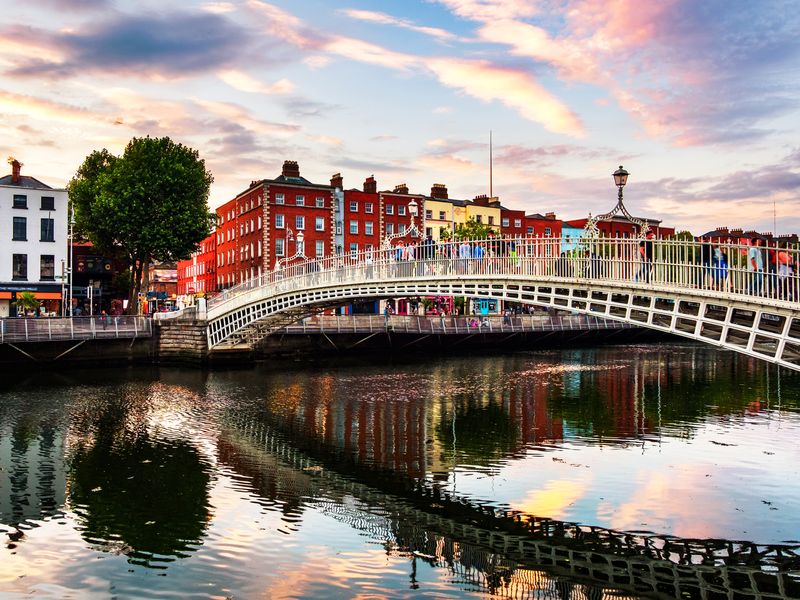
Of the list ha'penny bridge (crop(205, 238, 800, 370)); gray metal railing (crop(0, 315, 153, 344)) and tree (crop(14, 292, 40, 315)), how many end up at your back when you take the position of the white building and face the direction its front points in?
0

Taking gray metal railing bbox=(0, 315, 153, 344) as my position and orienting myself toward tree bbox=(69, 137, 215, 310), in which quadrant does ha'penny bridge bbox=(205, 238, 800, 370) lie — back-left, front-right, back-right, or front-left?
back-right

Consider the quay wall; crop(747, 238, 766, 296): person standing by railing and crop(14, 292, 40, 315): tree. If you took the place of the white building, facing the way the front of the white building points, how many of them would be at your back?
0

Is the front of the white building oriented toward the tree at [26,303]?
yes

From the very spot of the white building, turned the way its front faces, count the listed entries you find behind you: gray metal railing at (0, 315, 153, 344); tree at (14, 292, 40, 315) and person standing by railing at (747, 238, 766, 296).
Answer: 0

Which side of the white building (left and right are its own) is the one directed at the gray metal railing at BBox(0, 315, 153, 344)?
front

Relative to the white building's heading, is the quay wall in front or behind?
in front

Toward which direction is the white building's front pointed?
toward the camera

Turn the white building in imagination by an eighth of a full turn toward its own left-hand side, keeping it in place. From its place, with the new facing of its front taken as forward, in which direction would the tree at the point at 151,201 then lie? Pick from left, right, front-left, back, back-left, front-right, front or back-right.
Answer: front
